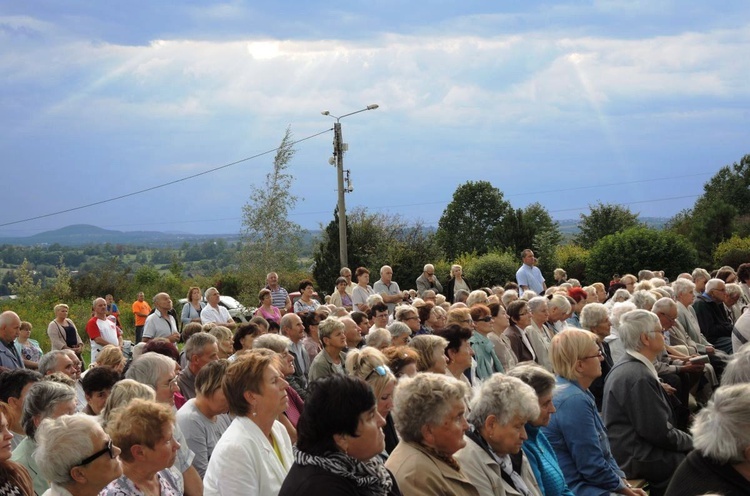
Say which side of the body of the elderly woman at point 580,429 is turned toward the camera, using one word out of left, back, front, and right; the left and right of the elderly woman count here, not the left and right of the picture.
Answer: right

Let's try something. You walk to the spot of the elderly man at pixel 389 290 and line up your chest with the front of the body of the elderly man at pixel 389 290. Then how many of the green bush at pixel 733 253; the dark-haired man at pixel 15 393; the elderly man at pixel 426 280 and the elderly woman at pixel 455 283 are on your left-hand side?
3

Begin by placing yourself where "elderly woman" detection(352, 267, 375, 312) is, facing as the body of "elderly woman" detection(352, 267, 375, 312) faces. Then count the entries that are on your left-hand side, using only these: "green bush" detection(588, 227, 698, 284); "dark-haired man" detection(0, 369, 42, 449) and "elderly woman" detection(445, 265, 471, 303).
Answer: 2

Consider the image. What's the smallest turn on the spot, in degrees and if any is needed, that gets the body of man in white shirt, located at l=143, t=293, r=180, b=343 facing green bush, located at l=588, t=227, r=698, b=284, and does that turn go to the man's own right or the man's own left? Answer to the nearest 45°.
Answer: approximately 90° to the man's own left
